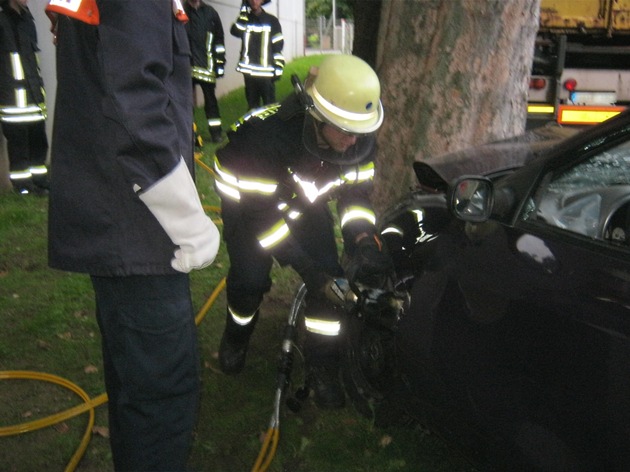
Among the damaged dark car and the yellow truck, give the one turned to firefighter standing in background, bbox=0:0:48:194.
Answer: the damaged dark car

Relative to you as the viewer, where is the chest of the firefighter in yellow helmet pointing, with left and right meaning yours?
facing the viewer and to the right of the viewer

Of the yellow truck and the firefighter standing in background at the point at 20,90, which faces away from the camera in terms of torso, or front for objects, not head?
the yellow truck

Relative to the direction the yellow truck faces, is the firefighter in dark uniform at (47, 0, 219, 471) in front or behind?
behind

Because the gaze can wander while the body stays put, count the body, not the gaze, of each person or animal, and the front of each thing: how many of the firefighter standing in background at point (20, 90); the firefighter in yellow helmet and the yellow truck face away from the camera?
1

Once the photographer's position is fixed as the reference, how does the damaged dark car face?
facing away from the viewer and to the left of the viewer

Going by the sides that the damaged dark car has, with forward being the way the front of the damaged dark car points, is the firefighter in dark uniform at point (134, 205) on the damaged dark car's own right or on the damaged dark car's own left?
on the damaged dark car's own left

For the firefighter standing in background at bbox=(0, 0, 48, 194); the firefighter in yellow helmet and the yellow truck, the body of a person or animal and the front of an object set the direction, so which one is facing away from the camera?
the yellow truck

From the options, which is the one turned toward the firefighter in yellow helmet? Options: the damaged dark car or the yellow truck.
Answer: the damaged dark car

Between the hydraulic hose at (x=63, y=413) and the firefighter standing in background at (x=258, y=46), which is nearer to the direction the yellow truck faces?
the firefighter standing in background

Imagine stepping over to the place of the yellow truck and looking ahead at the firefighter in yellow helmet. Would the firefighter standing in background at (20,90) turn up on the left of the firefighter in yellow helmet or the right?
right

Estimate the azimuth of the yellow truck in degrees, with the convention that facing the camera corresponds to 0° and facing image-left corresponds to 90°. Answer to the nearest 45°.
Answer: approximately 180°
